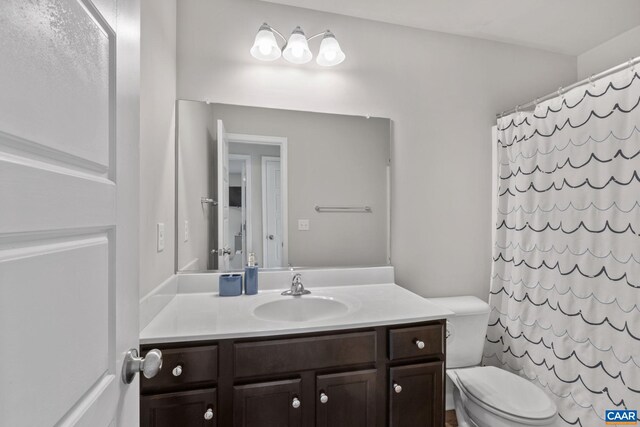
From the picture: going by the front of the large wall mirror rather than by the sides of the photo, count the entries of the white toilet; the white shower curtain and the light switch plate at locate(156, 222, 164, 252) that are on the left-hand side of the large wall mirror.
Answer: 2

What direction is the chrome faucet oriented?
toward the camera

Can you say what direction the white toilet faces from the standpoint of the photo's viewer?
facing the viewer and to the right of the viewer

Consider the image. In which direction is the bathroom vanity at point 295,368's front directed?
toward the camera

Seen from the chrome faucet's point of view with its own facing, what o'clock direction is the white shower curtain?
The white shower curtain is roughly at 9 o'clock from the chrome faucet.

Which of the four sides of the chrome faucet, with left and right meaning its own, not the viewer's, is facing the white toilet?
left

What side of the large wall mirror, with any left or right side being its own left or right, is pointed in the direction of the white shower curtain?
left

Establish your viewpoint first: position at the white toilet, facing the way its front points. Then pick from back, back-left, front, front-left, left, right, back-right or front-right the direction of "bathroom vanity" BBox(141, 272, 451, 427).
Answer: right

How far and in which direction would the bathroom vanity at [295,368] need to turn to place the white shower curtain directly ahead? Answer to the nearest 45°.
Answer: approximately 90° to its left
